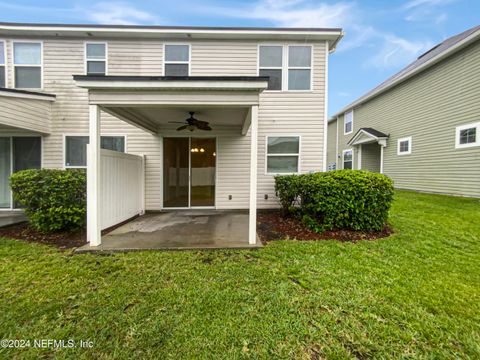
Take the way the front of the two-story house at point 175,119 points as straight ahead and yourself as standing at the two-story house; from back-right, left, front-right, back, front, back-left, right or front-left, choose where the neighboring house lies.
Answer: right

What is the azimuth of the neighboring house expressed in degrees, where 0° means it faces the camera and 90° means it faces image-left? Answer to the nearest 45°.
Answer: approximately 45°

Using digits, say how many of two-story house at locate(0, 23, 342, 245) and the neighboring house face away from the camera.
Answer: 1

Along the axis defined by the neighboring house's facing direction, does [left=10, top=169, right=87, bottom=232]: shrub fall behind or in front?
in front

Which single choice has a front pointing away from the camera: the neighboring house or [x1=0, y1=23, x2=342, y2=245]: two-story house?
the two-story house

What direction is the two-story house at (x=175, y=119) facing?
away from the camera

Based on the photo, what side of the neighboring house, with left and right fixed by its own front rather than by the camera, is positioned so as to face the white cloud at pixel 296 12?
right

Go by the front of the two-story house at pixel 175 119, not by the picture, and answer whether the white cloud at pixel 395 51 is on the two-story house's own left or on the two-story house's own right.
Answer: on the two-story house's own right

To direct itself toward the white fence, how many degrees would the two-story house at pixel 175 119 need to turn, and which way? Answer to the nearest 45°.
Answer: approximately 135° to its left

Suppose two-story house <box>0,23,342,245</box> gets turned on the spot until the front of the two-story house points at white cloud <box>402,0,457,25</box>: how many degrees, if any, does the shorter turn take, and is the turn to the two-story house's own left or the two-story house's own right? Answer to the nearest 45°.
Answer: approximately 135° to the two-story house's own left

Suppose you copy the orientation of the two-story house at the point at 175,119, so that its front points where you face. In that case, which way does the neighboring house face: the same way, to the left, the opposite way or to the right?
to the left
